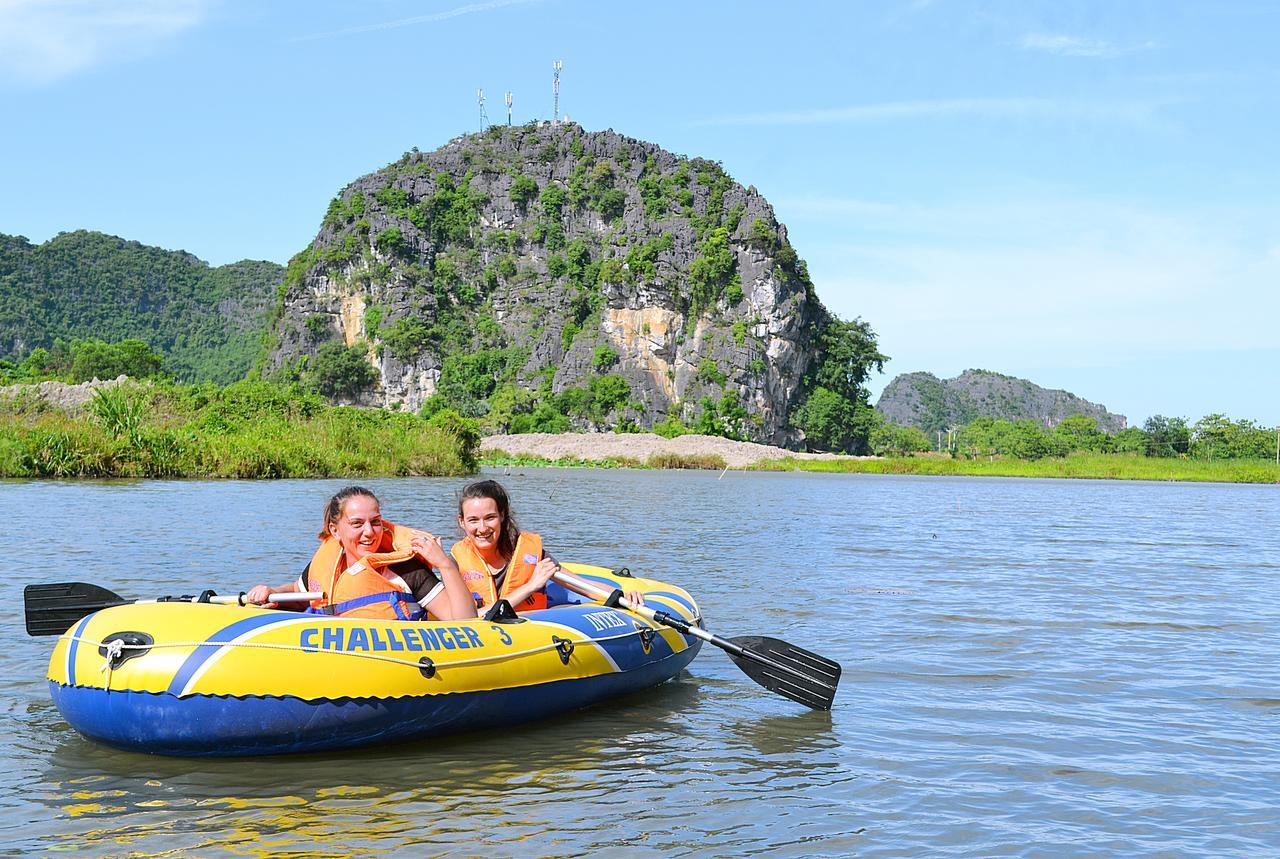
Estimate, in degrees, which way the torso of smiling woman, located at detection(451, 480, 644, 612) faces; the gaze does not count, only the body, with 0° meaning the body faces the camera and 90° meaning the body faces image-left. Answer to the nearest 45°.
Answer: approximately 0°

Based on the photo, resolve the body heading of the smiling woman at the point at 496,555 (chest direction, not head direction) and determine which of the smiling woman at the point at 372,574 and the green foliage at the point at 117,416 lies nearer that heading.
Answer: the smiling woman

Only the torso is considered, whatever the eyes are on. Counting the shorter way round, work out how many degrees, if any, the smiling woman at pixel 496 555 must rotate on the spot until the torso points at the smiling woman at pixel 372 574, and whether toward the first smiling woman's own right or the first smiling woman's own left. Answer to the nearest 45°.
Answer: approximately 45° to the first smiling woman's own right

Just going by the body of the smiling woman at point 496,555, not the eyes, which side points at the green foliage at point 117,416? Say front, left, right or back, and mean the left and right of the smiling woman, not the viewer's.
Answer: back
